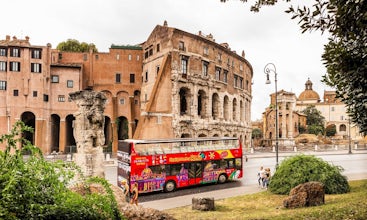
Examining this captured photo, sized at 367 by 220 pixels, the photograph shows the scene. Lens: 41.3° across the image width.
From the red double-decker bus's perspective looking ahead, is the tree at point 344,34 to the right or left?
on its right

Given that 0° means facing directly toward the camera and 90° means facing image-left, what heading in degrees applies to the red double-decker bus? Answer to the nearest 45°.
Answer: approximately 225°

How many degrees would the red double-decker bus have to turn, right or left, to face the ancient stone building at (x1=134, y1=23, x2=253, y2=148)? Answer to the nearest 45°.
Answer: approximately 45° to its left

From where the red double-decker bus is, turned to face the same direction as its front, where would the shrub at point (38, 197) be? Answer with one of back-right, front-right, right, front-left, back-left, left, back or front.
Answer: back-right

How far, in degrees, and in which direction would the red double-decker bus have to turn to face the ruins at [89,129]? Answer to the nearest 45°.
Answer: approximately 180°

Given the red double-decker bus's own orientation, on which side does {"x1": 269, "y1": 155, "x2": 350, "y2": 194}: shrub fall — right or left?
on its right

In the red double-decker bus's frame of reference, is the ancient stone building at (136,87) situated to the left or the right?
on its left
